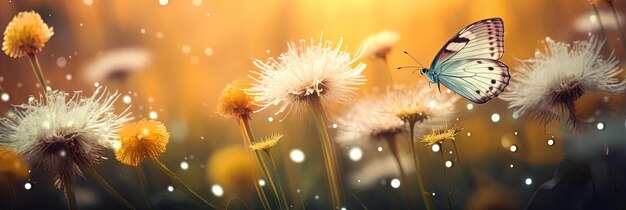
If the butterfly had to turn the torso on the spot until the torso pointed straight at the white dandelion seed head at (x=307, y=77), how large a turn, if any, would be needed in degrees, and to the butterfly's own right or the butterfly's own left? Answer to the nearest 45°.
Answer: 0° — it already faces it

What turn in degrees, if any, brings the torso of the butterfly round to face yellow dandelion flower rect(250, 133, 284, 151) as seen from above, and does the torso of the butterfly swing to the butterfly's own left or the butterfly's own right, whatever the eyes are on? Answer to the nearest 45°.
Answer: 0° — it already faces it

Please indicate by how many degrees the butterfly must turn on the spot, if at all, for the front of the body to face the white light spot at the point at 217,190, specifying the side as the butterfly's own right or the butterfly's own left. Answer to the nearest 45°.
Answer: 0° — it already faces it

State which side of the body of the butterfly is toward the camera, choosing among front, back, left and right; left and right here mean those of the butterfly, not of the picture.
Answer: left
